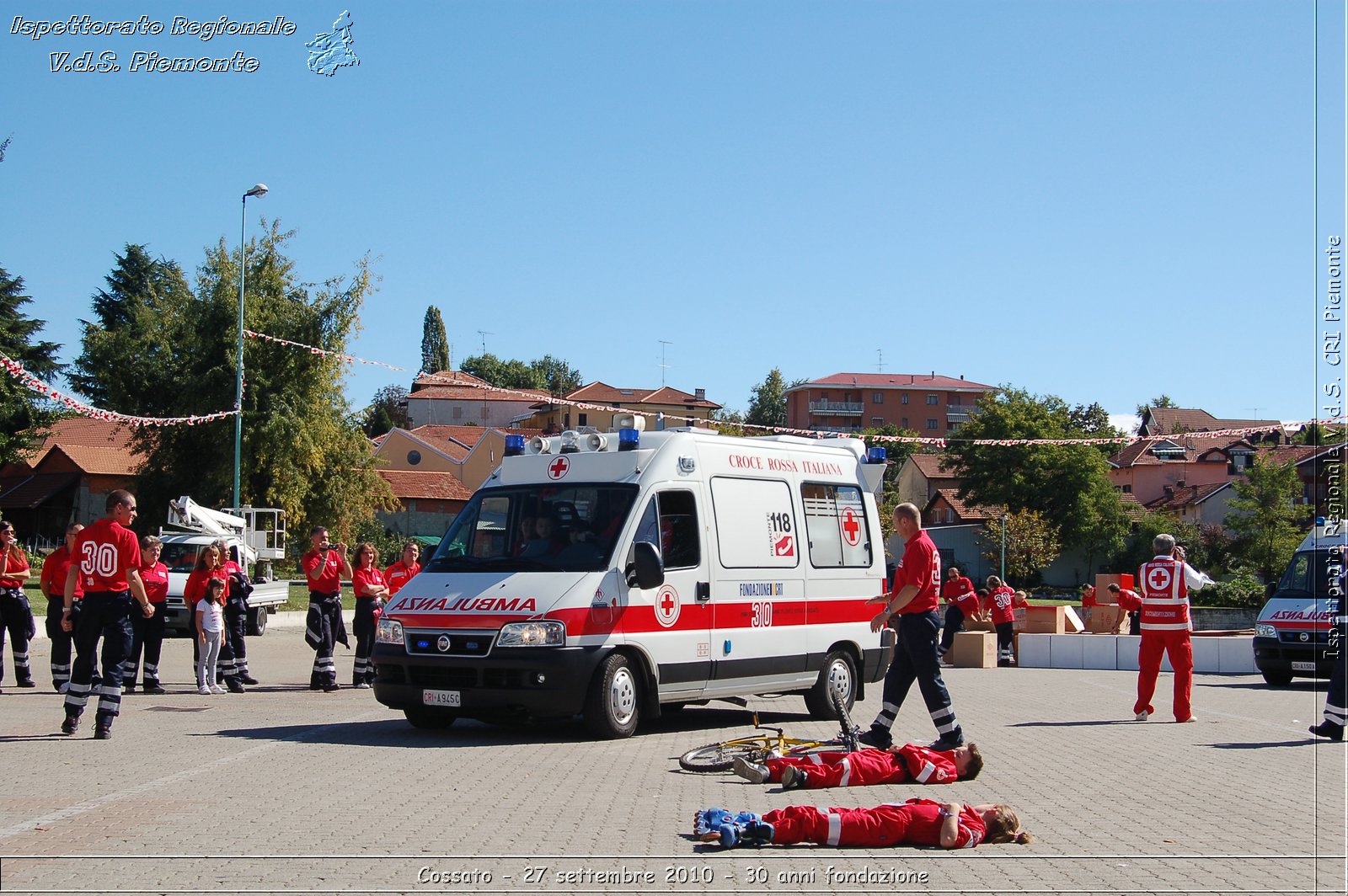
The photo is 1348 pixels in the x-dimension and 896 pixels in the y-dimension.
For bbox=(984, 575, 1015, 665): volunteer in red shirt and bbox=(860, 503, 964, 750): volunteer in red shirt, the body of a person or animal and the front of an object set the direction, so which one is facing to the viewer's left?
bbox=(860, 503, 964, 750): volunteer in red shirt

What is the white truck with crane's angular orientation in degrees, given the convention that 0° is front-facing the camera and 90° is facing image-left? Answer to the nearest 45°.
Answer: approximately 45°

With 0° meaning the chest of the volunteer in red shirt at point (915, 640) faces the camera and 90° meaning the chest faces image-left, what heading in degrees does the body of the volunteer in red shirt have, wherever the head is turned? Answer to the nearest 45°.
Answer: approximately 90°

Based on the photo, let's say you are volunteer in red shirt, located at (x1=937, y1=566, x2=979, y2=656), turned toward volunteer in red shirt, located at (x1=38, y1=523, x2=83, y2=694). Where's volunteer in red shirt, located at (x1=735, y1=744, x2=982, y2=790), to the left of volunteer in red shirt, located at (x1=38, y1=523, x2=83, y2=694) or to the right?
left

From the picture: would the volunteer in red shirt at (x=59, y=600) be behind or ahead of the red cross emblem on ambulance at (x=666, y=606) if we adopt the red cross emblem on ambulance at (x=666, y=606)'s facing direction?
behind

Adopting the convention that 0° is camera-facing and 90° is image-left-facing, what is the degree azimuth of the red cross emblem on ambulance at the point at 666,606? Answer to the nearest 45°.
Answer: approximately 315°

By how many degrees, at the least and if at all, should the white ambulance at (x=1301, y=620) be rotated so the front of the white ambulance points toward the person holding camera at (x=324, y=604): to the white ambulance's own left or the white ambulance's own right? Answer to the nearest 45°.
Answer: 0° — it already faces them

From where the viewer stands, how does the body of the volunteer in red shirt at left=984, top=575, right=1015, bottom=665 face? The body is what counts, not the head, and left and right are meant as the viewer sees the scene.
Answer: facing away from the viewer
